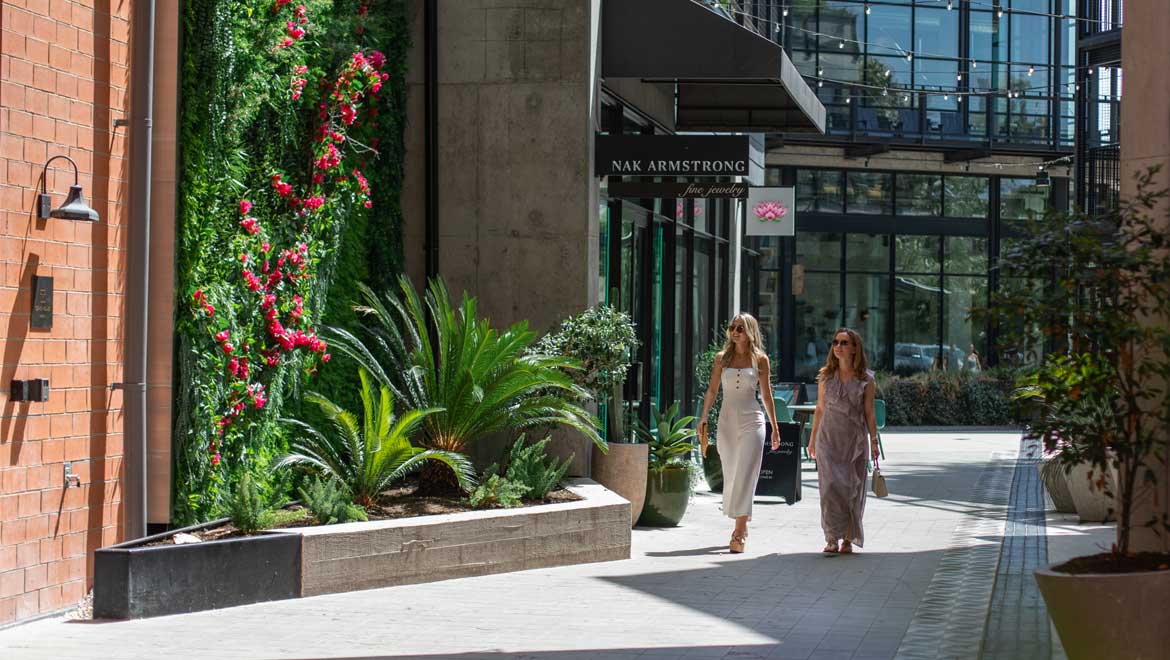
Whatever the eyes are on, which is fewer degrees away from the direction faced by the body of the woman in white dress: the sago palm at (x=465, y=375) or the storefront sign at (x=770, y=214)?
the sago palm

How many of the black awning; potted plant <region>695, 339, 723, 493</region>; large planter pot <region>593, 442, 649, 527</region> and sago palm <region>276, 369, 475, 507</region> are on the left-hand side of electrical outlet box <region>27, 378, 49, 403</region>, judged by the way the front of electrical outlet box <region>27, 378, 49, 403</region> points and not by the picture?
4

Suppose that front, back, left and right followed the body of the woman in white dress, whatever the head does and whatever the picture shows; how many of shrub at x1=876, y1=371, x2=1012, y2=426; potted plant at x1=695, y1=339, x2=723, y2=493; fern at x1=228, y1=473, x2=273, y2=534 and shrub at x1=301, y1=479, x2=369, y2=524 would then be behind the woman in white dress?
2

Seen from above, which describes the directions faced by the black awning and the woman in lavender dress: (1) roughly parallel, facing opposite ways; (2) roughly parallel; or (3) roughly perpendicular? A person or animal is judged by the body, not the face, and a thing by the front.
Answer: roughly perpendicular

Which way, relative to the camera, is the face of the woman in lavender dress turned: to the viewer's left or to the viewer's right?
to the viewer's left

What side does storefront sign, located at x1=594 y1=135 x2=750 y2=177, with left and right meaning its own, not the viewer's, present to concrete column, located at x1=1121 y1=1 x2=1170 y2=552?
front

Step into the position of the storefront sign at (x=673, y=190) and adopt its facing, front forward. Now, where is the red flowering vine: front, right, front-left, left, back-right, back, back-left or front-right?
front-right

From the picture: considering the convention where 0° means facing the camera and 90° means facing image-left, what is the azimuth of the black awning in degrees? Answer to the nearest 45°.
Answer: approximately 270°

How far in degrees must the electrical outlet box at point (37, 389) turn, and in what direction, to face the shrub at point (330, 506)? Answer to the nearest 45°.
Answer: approximately 90° to its left

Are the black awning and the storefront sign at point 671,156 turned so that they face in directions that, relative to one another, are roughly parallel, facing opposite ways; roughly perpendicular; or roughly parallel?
roughly perpendicular

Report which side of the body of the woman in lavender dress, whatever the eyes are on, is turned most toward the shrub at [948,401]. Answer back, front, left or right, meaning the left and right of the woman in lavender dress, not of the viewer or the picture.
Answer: back

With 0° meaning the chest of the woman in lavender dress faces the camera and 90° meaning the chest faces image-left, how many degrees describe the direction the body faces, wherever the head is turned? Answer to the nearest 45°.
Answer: approximately 0°
